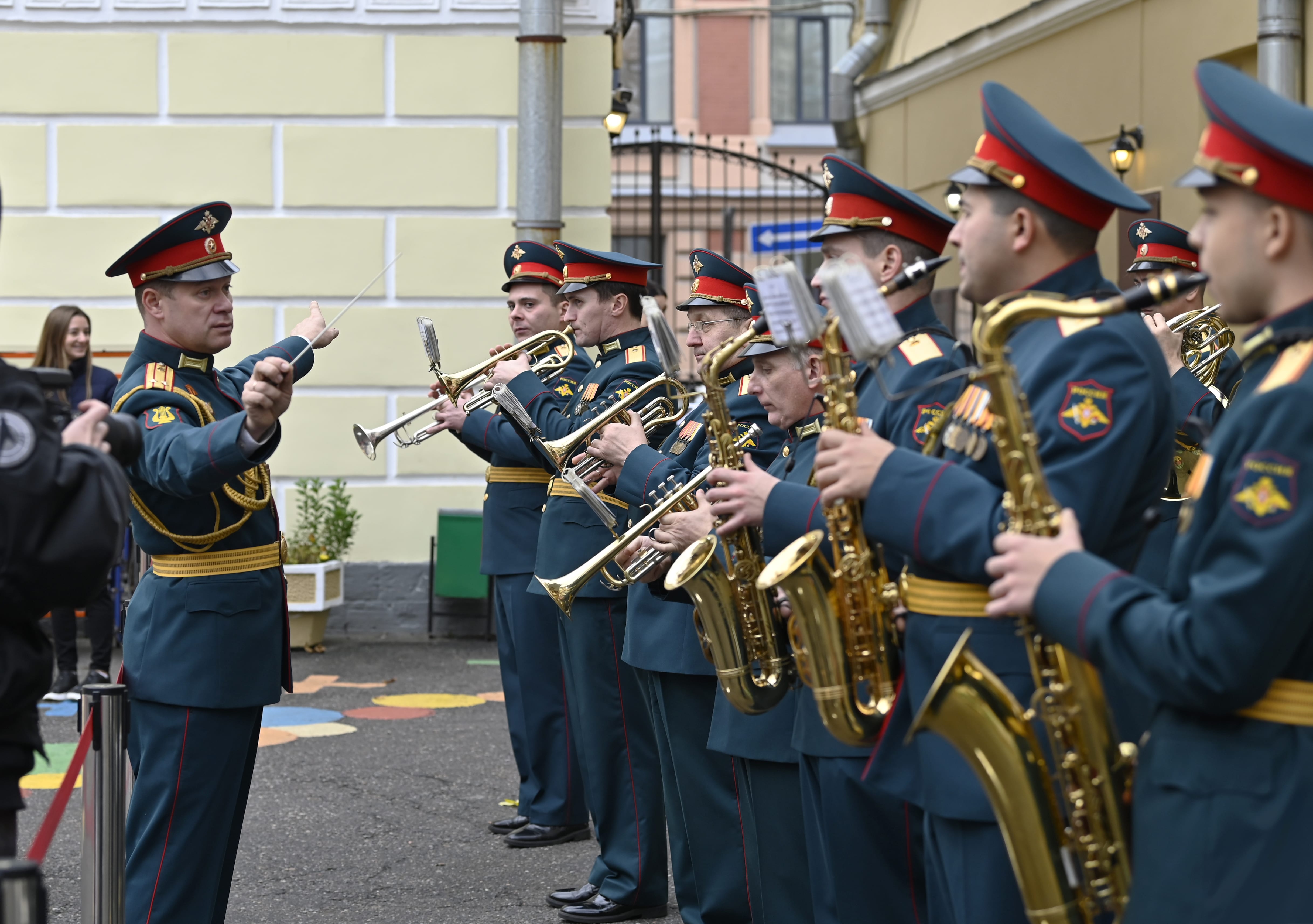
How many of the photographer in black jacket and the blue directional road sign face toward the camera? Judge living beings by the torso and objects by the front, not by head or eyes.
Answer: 1

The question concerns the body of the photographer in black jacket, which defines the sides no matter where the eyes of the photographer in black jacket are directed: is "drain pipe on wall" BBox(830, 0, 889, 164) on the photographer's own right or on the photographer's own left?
on the photographer's own left

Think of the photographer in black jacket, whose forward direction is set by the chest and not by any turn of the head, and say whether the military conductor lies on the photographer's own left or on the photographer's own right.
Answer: on the photographer's own left

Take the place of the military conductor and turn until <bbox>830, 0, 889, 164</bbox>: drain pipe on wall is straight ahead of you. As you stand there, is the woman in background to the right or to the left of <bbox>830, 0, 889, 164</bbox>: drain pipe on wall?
left

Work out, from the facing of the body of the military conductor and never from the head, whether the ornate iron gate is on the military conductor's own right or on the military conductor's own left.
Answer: on the military conductor's own left

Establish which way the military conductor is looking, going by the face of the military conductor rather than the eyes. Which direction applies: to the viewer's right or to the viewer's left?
to the viewer's right

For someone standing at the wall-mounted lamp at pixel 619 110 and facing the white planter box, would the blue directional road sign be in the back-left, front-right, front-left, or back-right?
back-right

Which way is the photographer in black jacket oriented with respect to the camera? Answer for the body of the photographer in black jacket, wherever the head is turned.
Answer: to the viewer's right

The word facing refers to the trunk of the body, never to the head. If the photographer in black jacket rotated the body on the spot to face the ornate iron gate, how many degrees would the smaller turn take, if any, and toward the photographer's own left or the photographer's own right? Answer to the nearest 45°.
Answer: approximately 45° to the photographer's own left

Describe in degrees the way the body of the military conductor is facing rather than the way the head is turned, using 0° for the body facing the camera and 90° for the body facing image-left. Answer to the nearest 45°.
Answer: approximately 315°

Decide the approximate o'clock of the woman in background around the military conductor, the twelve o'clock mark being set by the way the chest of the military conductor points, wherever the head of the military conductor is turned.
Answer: The woman in background is roughly at 7 o'clock from the military conductor.
